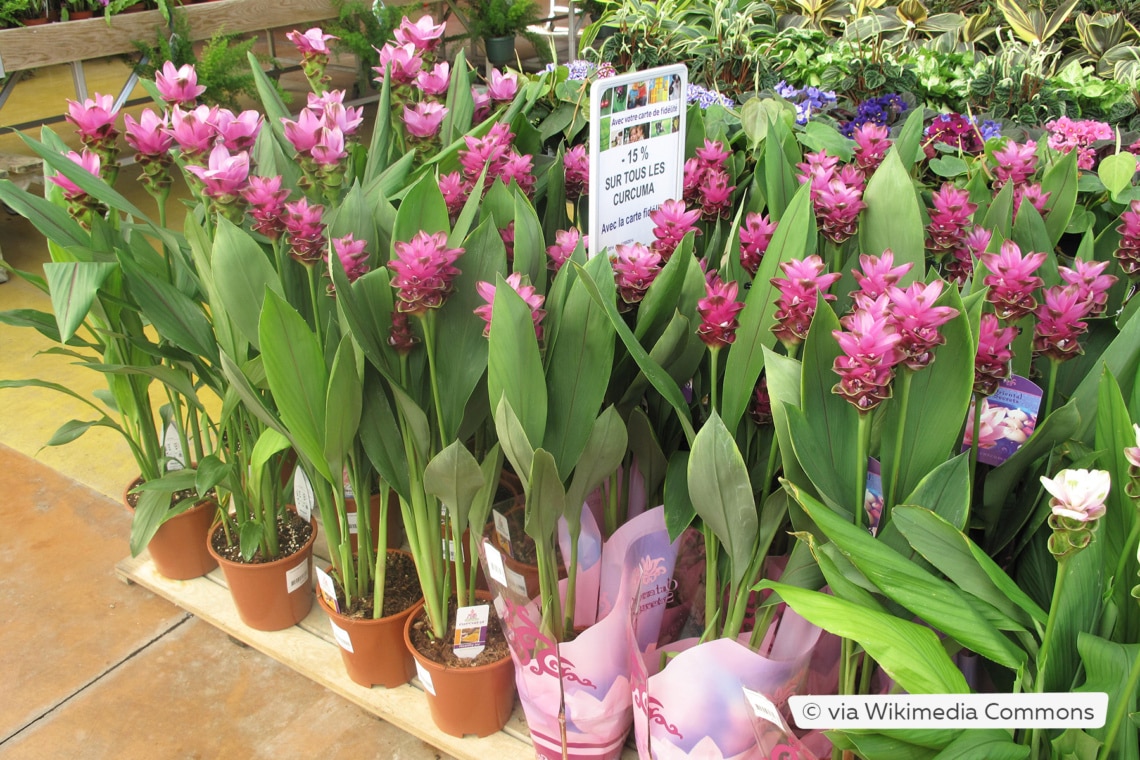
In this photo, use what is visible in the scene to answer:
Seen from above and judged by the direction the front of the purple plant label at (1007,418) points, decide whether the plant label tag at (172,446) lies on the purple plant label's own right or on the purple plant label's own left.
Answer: on the purple plant label's own right

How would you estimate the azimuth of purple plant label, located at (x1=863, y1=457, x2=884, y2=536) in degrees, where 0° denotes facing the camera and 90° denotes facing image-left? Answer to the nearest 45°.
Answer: approximately 0°

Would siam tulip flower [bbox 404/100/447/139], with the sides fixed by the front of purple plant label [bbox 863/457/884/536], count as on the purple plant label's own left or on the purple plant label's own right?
on the purple plant label's own right

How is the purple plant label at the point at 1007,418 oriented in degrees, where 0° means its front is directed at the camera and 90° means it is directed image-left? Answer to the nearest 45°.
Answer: approximately 0°

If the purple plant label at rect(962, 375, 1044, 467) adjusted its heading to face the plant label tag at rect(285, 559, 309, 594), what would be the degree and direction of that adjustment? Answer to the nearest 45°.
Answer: approximately 90° to its right

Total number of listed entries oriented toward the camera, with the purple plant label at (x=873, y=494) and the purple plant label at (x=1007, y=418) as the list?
2

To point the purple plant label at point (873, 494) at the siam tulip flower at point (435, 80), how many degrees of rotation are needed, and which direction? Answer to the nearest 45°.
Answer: approximately 135° to its right

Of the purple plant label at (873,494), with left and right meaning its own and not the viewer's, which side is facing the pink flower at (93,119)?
right
